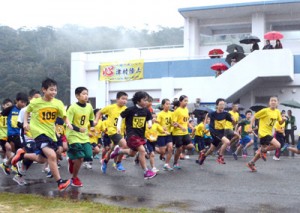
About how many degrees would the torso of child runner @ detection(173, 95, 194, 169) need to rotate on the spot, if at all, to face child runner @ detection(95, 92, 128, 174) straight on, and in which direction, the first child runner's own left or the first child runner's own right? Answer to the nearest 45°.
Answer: approximately 90° to the first child runner's own right

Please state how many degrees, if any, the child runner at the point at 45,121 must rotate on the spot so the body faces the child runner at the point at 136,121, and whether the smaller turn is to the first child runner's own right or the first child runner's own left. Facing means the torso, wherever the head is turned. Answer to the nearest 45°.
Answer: approximately 90° to the first child runner's own left

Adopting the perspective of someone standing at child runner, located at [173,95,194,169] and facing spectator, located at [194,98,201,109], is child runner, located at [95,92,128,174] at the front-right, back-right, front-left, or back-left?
back-left

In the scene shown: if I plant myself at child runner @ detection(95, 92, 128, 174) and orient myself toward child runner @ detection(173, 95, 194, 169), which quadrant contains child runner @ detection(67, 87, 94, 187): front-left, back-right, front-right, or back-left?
back-right
